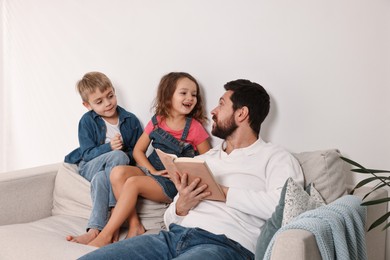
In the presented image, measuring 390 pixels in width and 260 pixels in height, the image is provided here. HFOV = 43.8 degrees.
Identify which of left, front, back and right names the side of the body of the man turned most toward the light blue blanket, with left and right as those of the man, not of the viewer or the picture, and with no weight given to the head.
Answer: left

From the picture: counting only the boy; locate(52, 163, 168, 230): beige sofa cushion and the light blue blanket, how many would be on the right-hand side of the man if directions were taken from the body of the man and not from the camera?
2

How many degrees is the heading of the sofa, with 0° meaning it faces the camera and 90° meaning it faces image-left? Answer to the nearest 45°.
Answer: approximately 0°

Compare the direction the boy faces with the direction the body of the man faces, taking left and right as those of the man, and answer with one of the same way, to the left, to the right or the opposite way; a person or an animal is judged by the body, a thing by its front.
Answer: to the left

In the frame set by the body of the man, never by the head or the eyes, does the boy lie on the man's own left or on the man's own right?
on the man's own right

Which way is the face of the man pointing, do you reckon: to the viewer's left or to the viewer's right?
to the viewer's left

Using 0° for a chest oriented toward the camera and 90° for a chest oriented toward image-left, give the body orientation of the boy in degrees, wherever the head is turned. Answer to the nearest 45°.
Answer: approximately 315°
